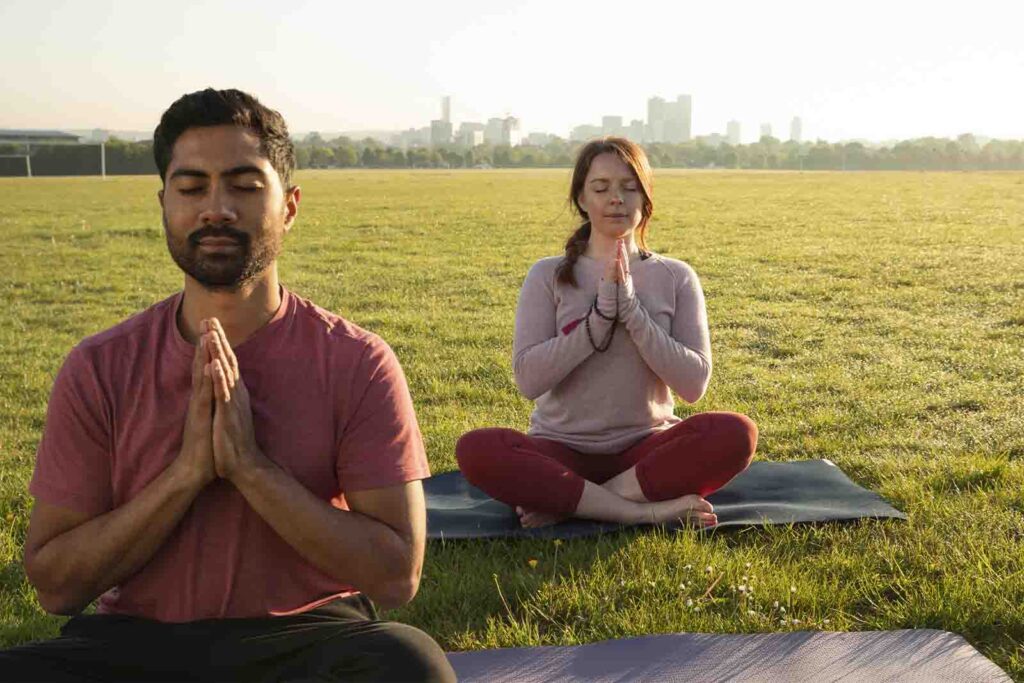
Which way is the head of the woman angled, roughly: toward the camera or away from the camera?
toward the camera

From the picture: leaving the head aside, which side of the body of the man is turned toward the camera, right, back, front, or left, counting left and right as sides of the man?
front

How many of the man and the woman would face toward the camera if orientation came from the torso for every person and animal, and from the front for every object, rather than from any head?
2

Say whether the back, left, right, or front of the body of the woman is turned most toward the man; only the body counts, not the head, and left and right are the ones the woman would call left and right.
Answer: front

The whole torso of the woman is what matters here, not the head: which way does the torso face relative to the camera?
toward the camera

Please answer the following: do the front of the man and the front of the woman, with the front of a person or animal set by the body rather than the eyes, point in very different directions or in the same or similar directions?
same or similar directions

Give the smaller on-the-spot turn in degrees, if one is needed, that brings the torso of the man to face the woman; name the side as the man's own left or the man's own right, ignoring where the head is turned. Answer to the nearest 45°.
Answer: approximately 135° to the man's own left

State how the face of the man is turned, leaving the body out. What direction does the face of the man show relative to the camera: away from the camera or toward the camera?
toward the camera

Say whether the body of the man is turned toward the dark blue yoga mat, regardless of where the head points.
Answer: no

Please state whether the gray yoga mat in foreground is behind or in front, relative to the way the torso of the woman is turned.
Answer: in front
